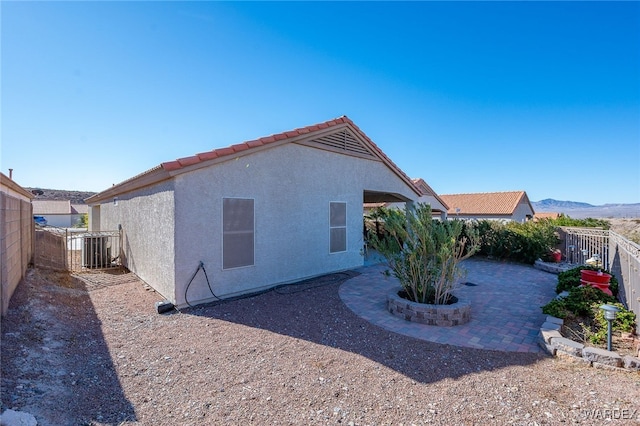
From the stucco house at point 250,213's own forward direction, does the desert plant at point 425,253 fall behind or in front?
behind

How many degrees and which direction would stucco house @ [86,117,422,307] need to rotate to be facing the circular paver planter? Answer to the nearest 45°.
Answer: approximately 180°

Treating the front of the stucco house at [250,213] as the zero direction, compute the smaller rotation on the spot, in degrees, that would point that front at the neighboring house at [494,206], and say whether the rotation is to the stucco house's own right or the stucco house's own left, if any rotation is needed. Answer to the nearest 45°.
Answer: approximately 90° to the stucco house's own right

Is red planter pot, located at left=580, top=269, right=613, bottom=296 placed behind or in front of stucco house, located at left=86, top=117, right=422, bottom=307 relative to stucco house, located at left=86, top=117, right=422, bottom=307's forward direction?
behind

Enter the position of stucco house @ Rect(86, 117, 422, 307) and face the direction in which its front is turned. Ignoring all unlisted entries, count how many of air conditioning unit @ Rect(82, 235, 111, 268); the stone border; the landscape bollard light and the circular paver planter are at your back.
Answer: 3

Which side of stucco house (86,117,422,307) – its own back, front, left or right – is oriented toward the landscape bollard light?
back

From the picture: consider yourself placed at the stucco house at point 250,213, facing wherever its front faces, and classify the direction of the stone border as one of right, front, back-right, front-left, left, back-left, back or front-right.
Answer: back
